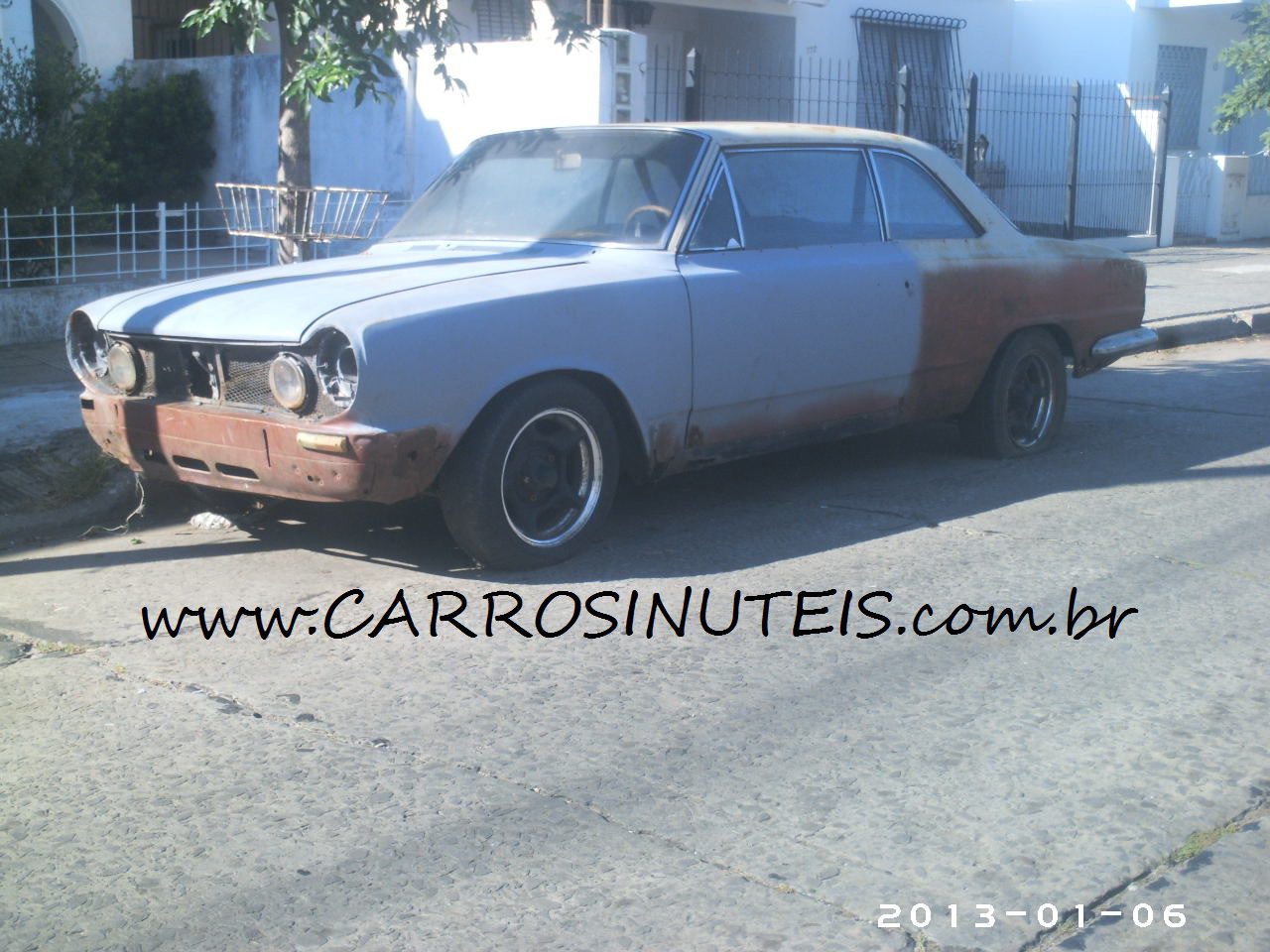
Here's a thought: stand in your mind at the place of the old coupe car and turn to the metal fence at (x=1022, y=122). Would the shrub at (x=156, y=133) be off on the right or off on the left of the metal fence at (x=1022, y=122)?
left

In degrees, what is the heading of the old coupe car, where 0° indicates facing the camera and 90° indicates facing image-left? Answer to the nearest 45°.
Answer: approximately 45°

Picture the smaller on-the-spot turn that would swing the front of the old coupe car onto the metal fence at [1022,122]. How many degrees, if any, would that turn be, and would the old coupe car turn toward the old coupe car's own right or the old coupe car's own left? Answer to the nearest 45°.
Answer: approximately 135° to the old coupe car's own right

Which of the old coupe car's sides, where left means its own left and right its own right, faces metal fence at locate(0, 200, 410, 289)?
right

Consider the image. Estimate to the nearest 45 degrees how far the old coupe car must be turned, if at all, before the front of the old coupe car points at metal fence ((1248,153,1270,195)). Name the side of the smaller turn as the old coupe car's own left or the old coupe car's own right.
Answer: approximately 180°

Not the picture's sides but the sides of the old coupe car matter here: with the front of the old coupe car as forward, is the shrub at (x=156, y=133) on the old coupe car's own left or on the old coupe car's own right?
on the old coupe car's own right
